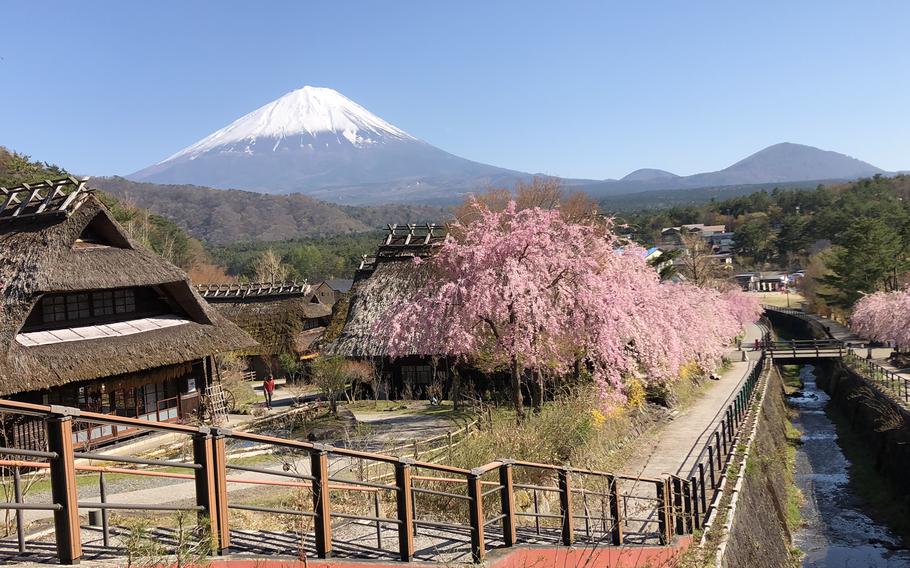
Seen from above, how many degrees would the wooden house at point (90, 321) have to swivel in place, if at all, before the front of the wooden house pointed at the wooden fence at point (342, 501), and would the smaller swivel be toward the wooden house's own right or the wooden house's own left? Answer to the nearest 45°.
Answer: approximately 45° to the wooden house's own right

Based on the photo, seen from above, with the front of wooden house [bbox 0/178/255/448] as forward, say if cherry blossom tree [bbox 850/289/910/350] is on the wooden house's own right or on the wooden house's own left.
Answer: on the wooden house's own left

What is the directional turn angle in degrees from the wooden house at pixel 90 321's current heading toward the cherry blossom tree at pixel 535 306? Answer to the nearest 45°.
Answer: approximately 45° to its left

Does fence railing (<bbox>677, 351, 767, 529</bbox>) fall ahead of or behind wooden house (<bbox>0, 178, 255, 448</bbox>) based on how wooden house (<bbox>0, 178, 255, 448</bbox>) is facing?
ahead

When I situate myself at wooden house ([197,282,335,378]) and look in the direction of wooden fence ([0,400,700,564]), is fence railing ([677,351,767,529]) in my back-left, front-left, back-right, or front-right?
front-left

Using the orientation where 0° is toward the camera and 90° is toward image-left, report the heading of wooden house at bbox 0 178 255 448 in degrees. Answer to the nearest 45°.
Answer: approximately 315°

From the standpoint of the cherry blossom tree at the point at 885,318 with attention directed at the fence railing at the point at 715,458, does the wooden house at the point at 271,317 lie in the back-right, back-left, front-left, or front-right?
front-right

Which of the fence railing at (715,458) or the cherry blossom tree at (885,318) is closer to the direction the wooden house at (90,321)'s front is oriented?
the fence railing

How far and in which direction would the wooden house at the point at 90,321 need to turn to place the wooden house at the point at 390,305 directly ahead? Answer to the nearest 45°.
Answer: approximately 90° to its left

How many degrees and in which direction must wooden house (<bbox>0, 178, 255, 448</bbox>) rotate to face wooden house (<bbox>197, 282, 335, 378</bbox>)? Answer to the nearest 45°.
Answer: approximately 135° to its left

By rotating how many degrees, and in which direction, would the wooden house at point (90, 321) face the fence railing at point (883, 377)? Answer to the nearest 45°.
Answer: approximately 45° to its left
